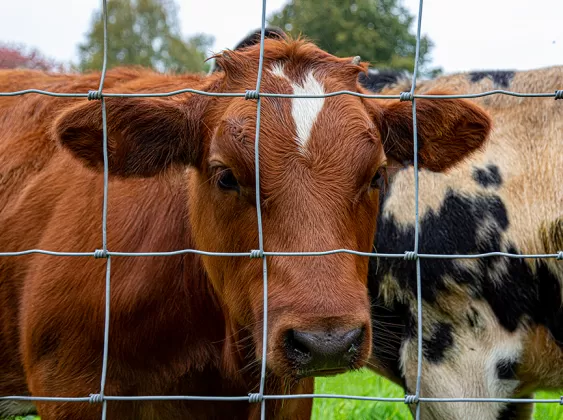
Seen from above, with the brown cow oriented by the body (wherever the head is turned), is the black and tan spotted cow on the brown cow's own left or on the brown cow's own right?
on the brown cow's own left

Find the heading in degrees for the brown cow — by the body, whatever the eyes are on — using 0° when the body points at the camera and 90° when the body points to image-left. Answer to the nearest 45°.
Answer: approximately 315°

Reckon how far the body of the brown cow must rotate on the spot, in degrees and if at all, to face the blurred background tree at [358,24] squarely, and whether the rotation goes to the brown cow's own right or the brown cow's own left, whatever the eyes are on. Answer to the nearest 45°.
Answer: approximately 135° to the brown cow's own left

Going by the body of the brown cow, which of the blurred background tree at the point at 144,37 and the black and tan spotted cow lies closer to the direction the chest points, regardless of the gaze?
the black and tan spotted cow

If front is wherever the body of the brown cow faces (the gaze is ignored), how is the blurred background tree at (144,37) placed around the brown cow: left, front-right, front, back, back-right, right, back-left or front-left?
back-left
